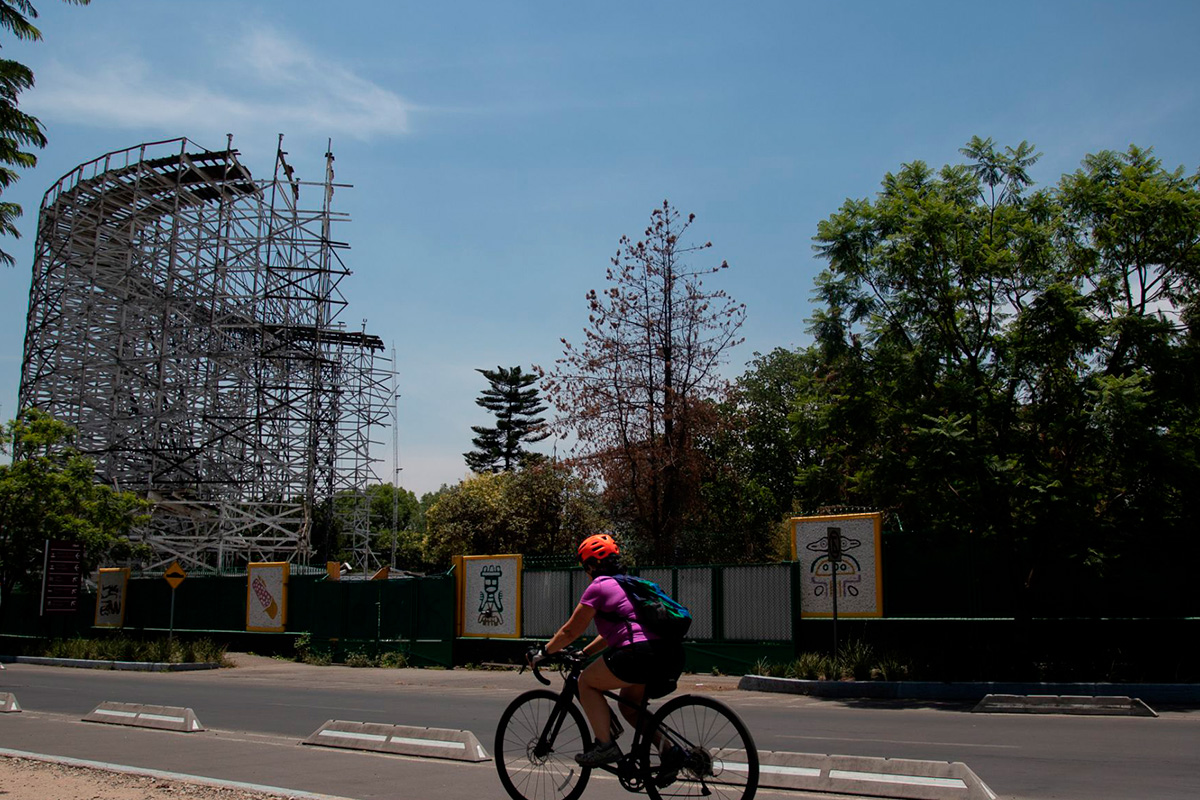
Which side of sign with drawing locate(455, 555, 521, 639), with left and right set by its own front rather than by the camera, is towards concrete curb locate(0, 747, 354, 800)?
front

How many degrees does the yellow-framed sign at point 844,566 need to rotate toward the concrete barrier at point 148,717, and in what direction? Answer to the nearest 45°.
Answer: approximately 45° to its right

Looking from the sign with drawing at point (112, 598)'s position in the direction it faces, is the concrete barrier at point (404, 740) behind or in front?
in front

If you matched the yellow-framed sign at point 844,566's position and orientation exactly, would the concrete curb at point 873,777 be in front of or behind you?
in front

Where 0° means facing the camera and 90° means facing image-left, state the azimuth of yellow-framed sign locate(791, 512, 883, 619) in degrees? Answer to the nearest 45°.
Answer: approximately 0°

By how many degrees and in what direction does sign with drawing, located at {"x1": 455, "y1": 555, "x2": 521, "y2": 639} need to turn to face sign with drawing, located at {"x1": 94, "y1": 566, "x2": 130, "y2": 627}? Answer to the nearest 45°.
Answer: approximately 135° to its right

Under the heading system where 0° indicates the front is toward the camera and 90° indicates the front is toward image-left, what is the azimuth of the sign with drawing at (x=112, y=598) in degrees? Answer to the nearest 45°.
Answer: approximately 0°

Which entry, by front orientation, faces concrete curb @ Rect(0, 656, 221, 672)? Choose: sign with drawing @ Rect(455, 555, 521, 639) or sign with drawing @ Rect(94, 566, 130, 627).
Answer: sign with drawing @ Rect(94, 566, 130, 627)

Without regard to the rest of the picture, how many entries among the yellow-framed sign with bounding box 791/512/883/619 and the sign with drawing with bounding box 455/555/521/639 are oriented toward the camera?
2

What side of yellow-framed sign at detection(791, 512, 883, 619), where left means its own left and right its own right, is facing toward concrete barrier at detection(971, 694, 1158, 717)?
front
